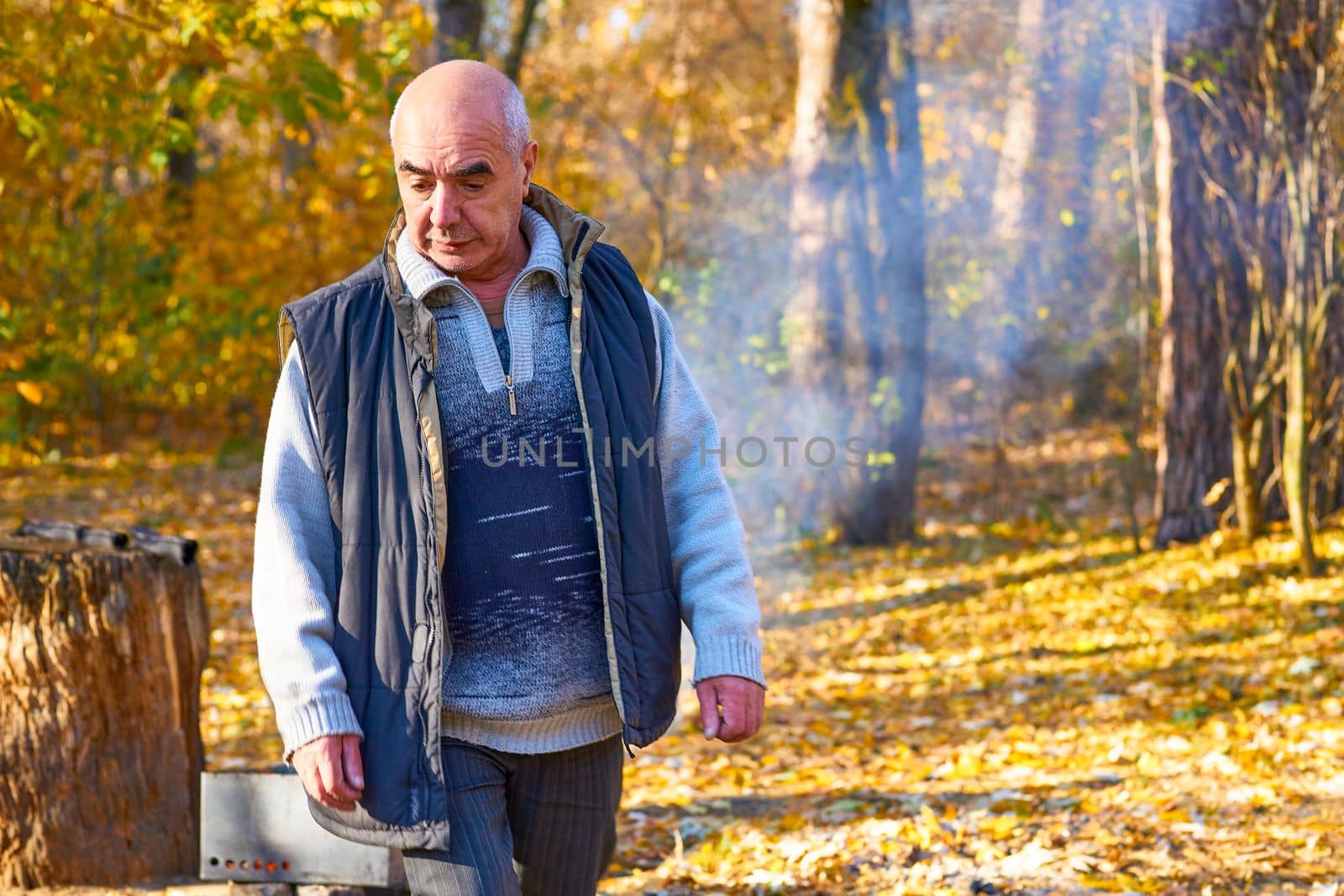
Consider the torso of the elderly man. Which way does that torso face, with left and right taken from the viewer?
facing the viewer

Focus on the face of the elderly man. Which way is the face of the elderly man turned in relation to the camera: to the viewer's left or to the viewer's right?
to the viewer's left

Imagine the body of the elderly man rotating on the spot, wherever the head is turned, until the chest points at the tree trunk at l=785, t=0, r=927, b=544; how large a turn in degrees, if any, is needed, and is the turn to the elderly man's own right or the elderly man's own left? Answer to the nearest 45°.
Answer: approximately 180°

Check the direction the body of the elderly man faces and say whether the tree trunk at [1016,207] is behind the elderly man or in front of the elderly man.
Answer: behind

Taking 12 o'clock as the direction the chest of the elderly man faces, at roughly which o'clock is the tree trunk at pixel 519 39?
The tree trunk is roughly at 6 o'clock from the elderly man.

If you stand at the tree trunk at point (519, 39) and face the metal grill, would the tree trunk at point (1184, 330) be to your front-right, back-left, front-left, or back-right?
front-left

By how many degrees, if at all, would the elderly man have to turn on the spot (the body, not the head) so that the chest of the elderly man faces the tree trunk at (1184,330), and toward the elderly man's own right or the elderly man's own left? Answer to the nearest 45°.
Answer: approximately 135° to the elderly man's own left

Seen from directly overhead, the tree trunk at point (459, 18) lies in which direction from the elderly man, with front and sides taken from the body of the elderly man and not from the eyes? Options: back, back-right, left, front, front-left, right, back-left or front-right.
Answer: back
